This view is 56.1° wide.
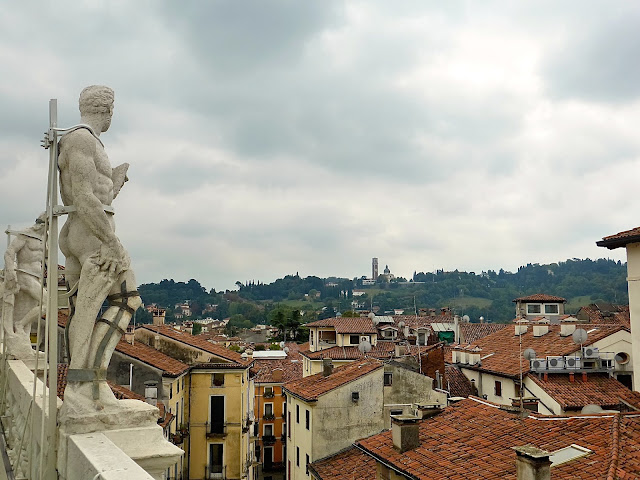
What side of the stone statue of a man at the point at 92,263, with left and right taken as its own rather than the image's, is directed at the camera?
right

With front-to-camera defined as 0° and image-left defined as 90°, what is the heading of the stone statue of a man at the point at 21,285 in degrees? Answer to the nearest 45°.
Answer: approximately 315°

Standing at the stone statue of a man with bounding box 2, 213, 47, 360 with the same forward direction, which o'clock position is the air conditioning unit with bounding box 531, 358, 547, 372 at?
The air conditioning unit is roughly at 10 o'clock from the stone statue of a man.

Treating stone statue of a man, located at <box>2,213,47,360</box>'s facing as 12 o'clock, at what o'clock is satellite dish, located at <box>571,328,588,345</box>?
The satellite dish is roughly at 10 o'clock from the stone statue of a man.

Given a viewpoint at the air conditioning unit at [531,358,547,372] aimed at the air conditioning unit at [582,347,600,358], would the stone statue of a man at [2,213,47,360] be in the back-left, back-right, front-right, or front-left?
back-right

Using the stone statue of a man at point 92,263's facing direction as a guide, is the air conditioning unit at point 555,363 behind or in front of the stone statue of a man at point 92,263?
in front

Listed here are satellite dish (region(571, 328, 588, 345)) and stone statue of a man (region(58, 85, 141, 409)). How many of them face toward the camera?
1
